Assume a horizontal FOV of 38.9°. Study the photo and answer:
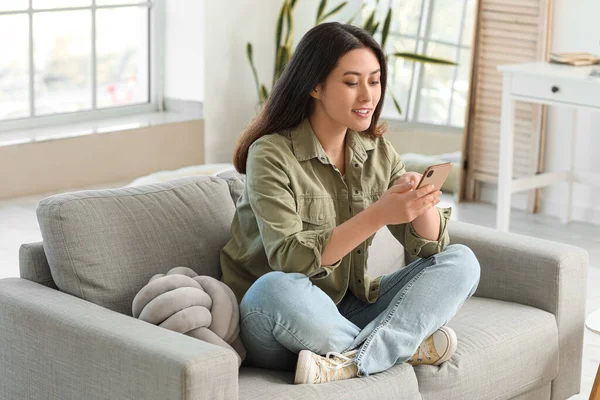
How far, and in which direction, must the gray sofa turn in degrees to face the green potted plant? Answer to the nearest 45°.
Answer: approximately 135° to its left

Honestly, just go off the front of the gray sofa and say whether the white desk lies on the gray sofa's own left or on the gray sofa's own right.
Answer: on the gray sofa's own left

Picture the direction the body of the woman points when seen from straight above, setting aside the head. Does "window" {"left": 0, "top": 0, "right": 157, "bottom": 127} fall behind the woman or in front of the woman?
behind

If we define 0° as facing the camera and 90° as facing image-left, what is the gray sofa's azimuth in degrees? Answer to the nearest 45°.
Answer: approximately 315°

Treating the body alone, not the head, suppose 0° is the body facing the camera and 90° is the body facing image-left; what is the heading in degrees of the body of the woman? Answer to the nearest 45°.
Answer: approximately 315°
